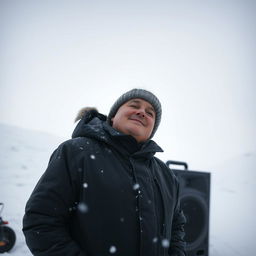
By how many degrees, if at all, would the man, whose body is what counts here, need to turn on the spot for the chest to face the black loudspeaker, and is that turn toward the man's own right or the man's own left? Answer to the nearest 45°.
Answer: approximately 90° to the man's own left

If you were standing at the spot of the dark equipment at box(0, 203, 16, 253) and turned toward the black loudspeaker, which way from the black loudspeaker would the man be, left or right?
right

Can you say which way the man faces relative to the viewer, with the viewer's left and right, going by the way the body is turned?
facing the viewer and to the right of the viewer

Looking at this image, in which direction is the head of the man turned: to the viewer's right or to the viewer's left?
to the viewer's right
